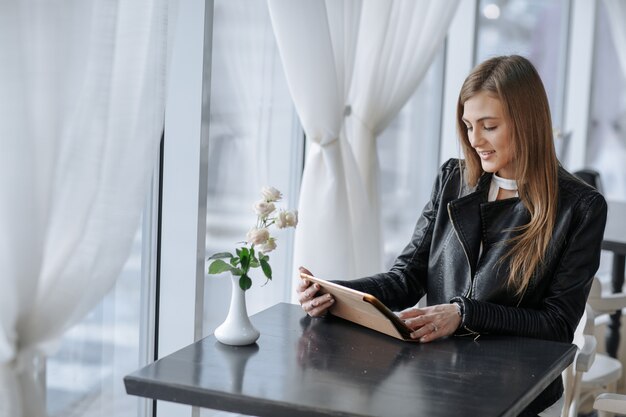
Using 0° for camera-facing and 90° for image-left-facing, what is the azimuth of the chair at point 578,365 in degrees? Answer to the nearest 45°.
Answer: approximately 45°

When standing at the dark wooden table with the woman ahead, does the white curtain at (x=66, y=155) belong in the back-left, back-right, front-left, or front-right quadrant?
back-left

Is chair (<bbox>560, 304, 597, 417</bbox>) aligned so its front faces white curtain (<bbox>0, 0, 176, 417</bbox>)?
yes

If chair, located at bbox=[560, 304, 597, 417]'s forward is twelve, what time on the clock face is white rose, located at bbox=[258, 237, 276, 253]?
The white rose is roughly at 12 o'clock from the chair.

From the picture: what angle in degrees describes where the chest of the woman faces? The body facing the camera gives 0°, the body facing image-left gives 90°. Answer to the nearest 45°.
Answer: approximately 45°

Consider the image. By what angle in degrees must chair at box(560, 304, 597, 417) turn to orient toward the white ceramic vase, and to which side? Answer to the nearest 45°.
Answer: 0° — it already faces it

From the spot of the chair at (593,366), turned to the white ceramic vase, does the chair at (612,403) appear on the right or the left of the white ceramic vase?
left
